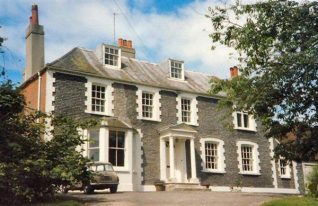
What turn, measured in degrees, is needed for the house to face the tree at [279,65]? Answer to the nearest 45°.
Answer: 0° — it already faces it

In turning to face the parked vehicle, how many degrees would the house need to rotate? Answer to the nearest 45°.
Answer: approximately 45° to its right

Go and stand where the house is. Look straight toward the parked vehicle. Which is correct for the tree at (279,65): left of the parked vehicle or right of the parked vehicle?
left

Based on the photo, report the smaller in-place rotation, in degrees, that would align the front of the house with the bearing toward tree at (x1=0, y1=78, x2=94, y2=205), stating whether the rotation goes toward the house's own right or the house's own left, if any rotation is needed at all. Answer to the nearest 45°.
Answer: approximately 45° to the house's own right

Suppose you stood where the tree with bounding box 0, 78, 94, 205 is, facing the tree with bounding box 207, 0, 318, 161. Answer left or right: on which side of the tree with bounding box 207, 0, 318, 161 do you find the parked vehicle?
left

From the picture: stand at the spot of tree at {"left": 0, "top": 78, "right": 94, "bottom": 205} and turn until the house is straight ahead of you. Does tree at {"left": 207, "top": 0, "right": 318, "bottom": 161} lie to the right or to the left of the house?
right

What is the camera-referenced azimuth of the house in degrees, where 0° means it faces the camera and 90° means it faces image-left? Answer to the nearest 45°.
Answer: approximately 315°

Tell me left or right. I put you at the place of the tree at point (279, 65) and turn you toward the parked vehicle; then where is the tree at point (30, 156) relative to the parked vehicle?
left
